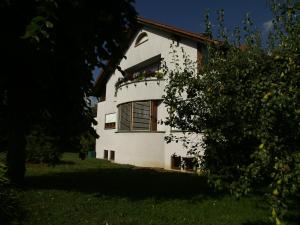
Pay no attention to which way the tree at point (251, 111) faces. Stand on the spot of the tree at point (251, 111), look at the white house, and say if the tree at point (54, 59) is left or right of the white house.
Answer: left

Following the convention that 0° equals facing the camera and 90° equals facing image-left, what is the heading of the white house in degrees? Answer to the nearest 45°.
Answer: approximately 45°

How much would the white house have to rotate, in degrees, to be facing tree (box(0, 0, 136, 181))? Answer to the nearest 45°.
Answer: approximately 45° to its left

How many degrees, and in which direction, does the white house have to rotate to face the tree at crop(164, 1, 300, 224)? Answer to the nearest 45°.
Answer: approximately 45° to its left
